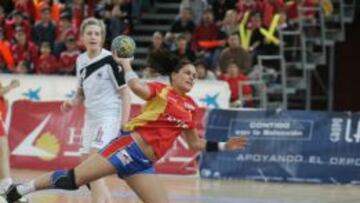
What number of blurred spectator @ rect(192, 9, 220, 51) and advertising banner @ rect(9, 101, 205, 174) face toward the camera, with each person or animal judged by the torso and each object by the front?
2

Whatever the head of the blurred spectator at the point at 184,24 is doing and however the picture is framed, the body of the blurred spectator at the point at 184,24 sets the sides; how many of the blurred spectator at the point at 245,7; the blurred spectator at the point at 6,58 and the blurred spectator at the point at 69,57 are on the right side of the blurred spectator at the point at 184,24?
2

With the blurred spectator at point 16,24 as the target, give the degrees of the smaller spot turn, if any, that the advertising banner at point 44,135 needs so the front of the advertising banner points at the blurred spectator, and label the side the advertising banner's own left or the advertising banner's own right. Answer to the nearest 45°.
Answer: approximately 180°

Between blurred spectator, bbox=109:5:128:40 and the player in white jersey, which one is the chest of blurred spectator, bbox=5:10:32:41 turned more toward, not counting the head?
the player in white jersey

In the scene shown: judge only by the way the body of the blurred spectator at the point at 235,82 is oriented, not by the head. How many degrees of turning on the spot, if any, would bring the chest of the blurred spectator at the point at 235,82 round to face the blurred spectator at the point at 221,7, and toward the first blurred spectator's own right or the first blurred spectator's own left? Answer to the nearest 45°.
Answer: approximately 180°

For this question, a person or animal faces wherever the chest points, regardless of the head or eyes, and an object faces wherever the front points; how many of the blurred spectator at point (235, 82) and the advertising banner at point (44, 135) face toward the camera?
2

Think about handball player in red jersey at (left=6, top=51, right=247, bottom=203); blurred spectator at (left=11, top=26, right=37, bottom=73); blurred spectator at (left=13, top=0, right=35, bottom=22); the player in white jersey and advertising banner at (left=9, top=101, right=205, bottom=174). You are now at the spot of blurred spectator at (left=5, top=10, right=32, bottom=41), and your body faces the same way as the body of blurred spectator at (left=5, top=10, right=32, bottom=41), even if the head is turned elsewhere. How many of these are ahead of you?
4
